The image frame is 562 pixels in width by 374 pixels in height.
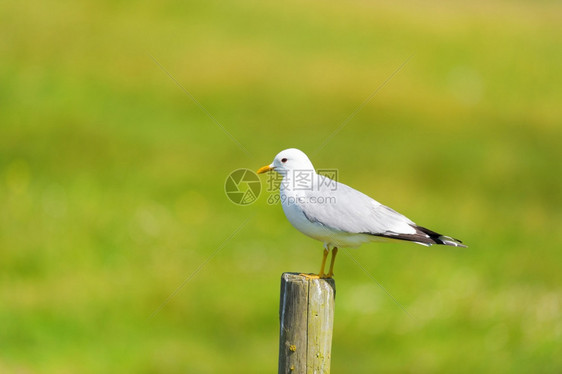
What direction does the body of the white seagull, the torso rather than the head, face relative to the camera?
to the viewer's left
